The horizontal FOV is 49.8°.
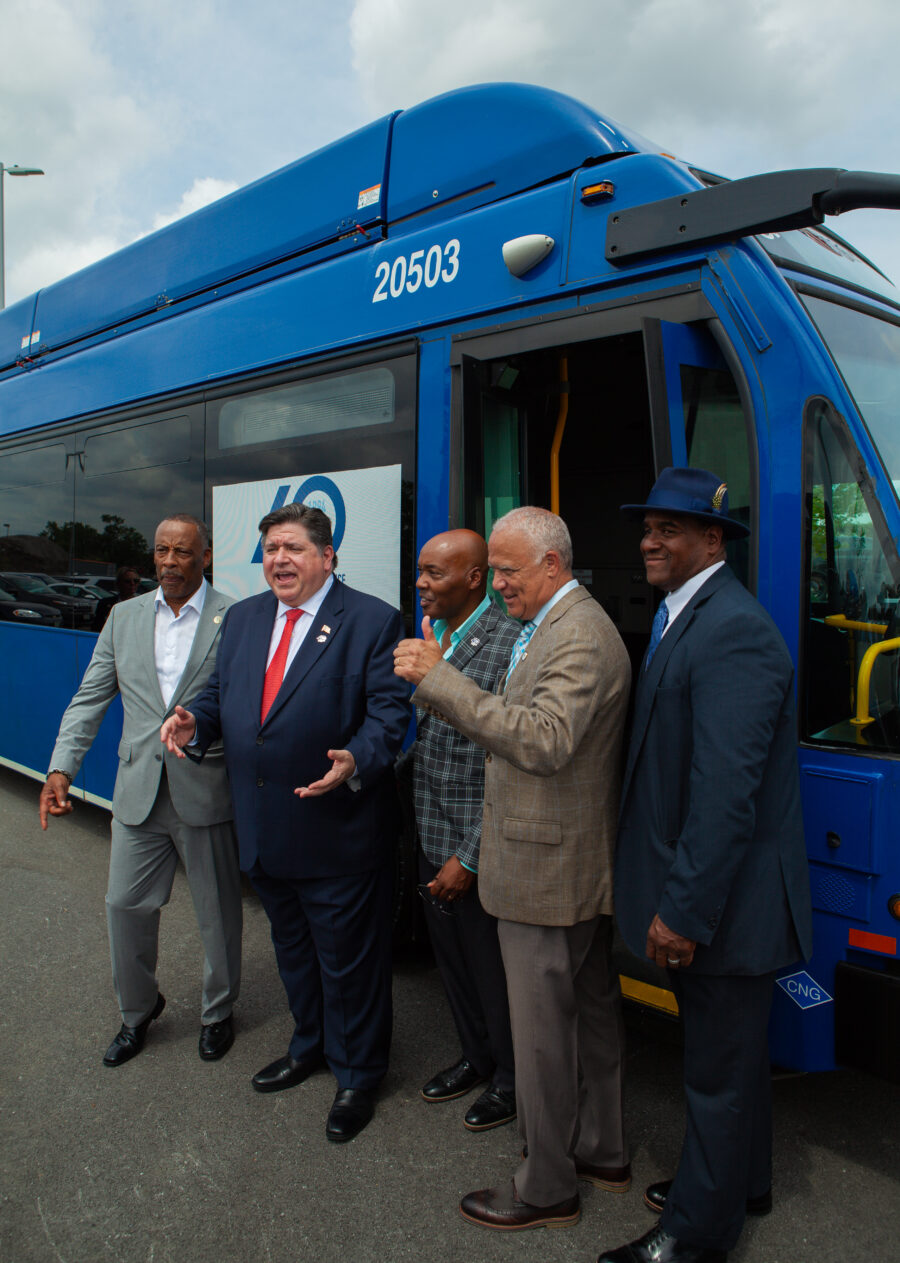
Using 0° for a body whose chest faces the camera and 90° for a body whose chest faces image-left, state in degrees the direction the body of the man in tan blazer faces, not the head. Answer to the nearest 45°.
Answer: approximately 90°

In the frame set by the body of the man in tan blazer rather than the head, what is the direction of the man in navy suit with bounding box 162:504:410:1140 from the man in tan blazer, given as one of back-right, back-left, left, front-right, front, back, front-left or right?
front-right

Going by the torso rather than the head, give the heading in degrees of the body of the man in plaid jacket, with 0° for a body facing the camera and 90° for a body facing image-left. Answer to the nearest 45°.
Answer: approximately 45°

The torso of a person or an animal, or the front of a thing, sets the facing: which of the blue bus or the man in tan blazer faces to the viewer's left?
the man in tan blazer

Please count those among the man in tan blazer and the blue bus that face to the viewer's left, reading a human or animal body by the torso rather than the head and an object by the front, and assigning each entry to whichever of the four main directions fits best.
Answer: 1

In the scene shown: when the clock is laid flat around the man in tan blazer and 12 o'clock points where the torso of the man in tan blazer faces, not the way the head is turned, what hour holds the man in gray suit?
The man in gray suit is roughly at 1 o'clock from the man in tan blazer.

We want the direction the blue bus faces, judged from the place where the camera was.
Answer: facing the viewer and to the right of the viewer

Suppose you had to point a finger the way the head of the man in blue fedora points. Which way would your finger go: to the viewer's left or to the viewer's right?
to the viewer's left

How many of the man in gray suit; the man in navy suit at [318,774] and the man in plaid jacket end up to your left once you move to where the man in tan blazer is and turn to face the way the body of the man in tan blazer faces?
0

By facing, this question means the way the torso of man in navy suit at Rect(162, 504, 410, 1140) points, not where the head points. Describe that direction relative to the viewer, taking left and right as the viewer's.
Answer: facing the viewer and to the left of the viewer

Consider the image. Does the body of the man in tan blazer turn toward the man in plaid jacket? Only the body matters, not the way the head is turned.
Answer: no

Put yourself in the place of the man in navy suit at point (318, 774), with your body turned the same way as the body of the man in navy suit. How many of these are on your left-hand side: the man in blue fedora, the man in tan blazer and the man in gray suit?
2

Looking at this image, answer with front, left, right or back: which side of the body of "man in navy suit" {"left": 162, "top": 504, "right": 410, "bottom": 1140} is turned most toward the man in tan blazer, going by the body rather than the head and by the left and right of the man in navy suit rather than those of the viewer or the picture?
left
